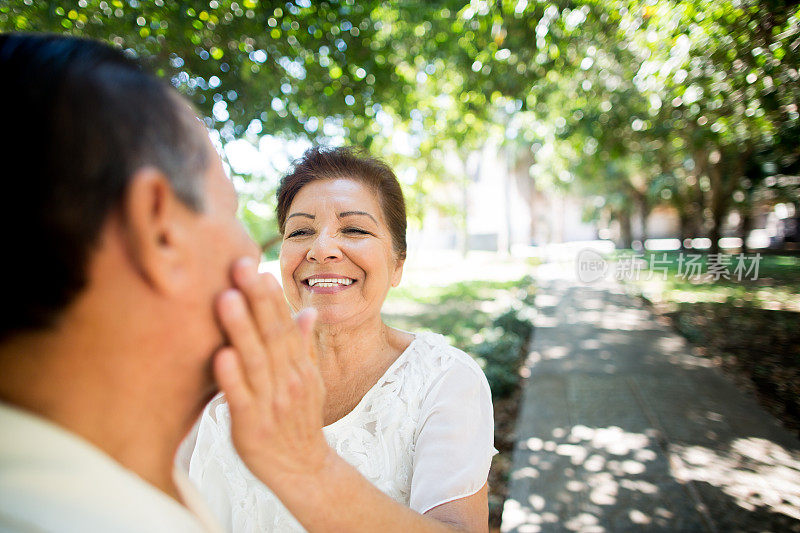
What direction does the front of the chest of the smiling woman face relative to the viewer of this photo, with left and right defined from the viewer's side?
facing the viewer and to the left of the viewer

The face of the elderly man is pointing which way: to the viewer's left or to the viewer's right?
to the viewer's right

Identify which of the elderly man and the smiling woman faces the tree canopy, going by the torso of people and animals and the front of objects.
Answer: the elderly man

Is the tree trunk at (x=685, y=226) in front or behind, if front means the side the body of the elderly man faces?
in front

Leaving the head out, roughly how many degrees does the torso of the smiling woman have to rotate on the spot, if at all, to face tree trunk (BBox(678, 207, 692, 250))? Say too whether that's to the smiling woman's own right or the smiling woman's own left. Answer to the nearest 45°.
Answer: approximately 180°

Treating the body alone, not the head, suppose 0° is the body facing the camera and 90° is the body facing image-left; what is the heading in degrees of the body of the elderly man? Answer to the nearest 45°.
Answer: approximately 225°

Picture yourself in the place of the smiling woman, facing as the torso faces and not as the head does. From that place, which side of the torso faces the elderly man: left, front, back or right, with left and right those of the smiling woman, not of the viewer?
front

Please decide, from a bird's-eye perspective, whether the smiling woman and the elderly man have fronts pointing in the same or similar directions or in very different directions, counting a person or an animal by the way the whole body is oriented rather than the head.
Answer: very different directions

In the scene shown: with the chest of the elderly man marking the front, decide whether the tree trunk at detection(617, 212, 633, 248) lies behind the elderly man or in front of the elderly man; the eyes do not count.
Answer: in front

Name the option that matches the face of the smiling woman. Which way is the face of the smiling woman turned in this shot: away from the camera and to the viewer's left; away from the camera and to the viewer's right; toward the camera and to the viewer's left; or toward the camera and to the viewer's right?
toward the camera and to the viewer's left

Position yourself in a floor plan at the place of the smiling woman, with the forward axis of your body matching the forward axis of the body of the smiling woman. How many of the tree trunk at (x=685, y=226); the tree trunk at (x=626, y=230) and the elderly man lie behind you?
2
